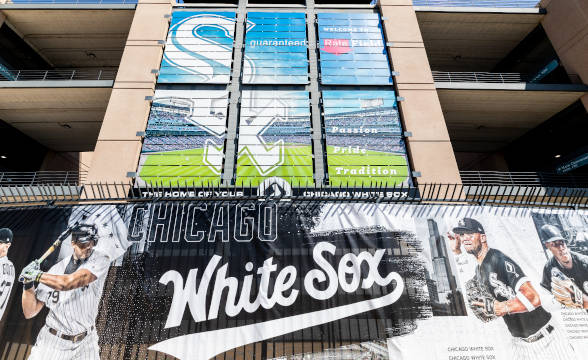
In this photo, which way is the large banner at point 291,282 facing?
toward the camera

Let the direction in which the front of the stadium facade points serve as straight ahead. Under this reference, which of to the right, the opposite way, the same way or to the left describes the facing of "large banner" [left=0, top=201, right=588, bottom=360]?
the same way

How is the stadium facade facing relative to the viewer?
toward the camera
